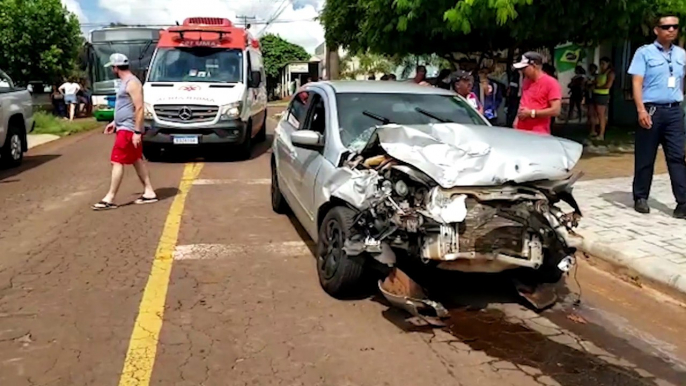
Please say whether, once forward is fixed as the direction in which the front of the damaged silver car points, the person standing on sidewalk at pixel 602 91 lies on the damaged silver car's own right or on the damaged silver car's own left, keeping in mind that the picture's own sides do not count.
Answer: on the damaged silver car's own left

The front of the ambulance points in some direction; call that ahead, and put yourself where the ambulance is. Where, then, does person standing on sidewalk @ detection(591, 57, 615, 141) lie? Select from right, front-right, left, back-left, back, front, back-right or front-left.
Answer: left

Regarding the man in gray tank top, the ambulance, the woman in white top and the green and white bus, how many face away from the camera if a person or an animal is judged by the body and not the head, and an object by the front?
1

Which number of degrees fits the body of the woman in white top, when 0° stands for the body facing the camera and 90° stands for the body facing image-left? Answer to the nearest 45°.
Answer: approximately 180°

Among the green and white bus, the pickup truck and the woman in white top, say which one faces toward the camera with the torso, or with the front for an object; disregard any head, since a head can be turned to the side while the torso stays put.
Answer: the green and white bus

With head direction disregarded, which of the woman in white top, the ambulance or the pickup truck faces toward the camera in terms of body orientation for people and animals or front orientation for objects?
the ambulance

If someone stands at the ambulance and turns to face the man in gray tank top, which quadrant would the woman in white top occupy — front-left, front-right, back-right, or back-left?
back-right

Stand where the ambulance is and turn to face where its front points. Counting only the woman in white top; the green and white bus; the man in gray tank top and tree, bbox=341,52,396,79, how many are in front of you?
1

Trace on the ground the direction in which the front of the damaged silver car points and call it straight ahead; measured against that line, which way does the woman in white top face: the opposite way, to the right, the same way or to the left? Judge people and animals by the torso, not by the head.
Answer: the opposite way

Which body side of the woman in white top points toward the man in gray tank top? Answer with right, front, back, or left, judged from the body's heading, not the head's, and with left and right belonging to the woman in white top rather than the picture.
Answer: back
